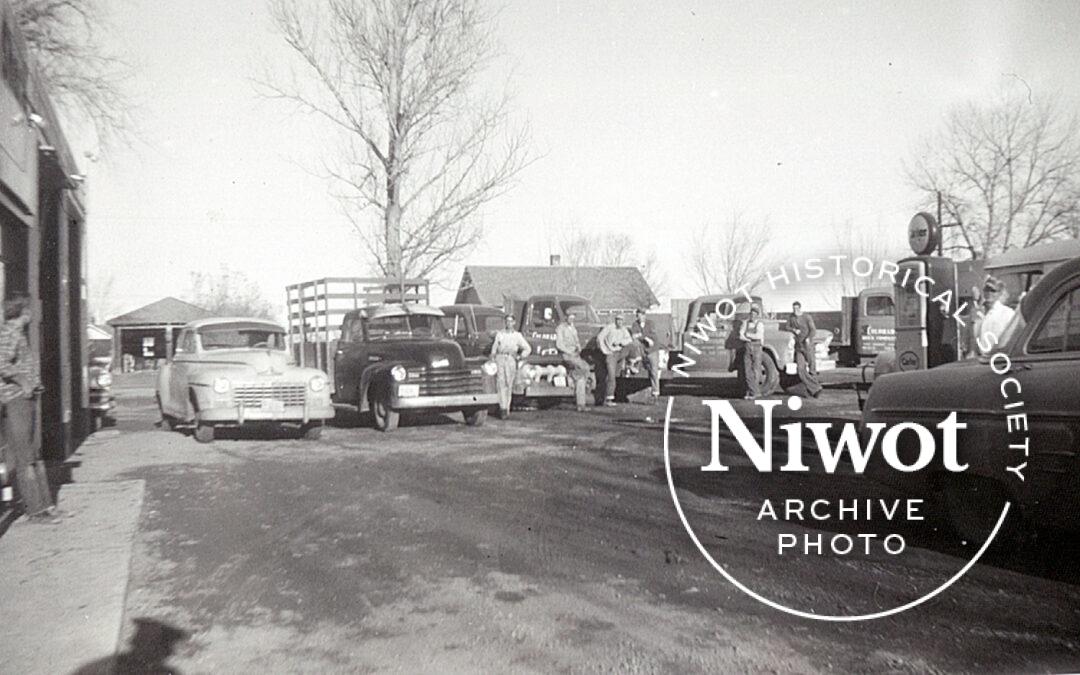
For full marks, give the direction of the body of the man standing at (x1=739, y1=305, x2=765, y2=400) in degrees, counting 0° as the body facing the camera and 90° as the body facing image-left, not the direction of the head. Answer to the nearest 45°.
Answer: approximately 0°

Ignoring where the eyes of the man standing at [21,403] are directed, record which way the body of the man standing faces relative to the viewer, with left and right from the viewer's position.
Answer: facing to the right of the viewer

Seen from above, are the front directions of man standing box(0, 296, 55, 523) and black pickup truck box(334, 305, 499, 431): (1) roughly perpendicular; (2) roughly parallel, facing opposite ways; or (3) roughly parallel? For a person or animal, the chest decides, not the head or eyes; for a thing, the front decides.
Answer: roughly perpendicular

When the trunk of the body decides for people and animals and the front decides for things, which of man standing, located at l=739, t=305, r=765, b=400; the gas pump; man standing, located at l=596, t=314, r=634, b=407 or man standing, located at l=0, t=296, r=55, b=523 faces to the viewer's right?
man standing, located at l=0, t=296, r=55, b=523

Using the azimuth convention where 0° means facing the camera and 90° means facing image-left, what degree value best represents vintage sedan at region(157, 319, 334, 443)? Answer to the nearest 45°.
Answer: approximately 315°

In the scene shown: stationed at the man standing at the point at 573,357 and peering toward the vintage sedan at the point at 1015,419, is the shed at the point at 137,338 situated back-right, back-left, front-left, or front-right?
back-right
